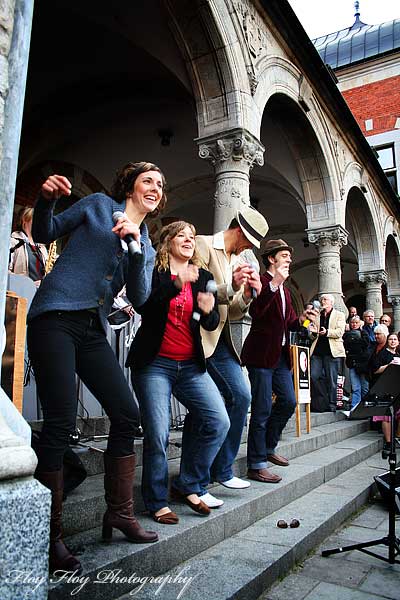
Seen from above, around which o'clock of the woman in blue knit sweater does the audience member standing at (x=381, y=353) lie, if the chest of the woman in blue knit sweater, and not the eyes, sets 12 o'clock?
The audience member standing is roughly at 9 o'clock from the woman in blue knit sweater.

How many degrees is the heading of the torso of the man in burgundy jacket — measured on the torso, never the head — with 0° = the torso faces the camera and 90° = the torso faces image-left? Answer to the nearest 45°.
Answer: approximately 315°

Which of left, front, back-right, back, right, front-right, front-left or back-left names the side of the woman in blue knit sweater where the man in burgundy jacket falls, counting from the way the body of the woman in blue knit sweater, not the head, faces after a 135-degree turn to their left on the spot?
front-right

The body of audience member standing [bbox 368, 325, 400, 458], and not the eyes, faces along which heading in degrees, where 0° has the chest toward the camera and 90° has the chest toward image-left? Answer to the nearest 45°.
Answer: approximately 45°

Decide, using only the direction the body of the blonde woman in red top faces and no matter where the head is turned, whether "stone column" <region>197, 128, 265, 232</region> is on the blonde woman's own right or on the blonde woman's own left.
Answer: on the blonde woman's own left

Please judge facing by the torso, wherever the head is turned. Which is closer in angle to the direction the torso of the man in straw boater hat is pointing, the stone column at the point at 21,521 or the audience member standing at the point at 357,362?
the stone column

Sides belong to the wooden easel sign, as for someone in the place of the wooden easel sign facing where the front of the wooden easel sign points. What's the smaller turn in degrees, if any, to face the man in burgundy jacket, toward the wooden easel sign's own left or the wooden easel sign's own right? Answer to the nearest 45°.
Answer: approximately 45° to the wooden easel sign's own right

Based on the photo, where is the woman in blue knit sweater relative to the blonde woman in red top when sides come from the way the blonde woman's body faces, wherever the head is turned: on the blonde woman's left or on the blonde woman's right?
on the blonde woman's right

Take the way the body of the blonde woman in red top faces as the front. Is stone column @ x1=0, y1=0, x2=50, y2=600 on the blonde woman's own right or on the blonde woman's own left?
on the blonde woman's own right
